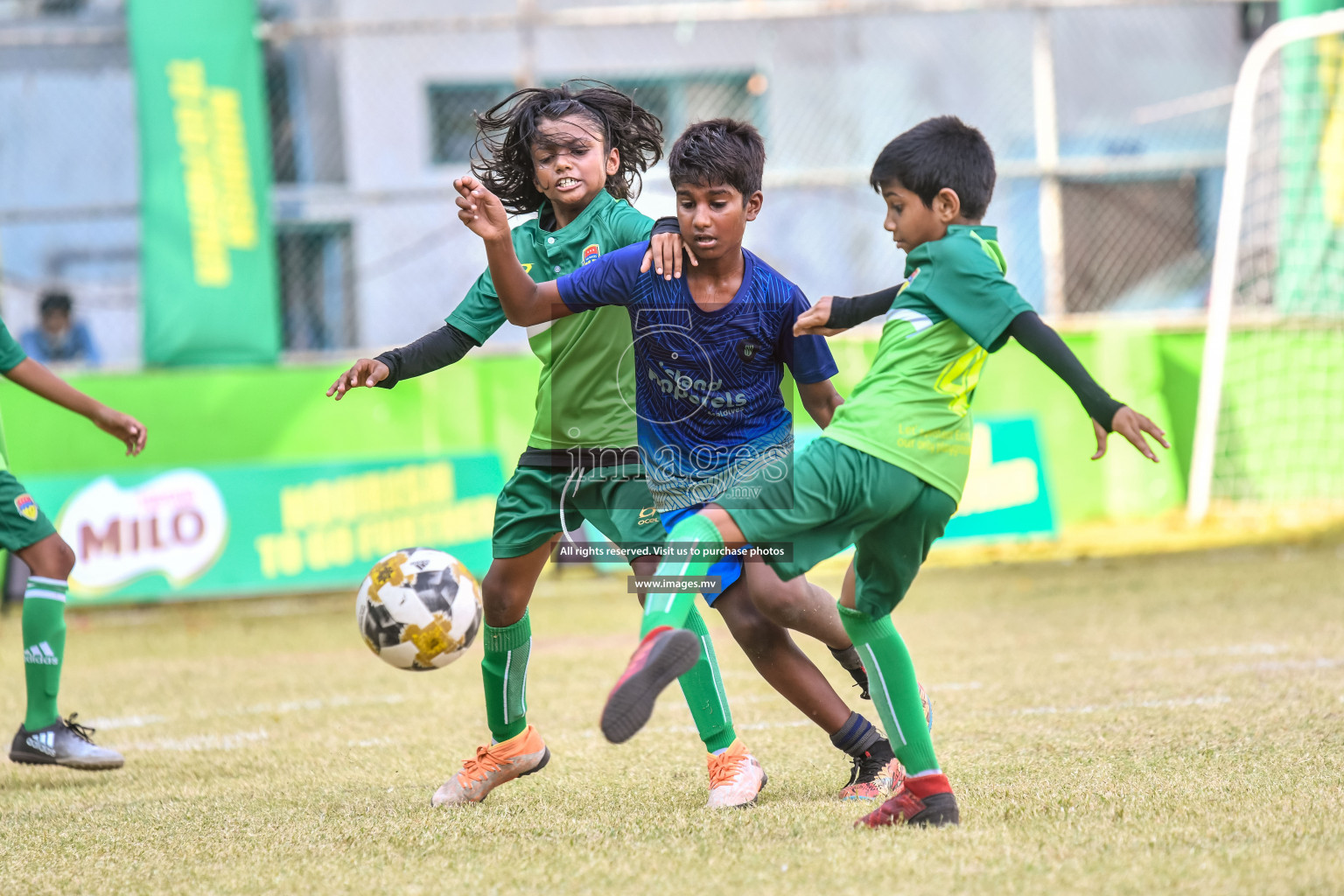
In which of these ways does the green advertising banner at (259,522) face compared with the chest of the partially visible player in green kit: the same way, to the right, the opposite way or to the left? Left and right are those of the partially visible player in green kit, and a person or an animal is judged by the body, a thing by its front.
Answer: to the right

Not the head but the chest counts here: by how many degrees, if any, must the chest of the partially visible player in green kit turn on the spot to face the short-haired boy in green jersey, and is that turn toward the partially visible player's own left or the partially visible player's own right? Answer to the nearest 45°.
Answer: approximately 45° to the partially visible player's own right

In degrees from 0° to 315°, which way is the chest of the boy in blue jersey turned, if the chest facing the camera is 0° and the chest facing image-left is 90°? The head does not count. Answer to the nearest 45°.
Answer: approximately 0°

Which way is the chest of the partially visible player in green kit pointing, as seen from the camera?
to the viewer's right

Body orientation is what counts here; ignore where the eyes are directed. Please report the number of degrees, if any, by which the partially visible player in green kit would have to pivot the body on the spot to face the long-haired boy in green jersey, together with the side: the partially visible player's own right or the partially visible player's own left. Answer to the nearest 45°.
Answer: approximately 45° to the partially visible player's own right

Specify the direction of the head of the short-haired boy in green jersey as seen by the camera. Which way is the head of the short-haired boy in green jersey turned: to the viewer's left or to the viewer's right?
to the viewer's left

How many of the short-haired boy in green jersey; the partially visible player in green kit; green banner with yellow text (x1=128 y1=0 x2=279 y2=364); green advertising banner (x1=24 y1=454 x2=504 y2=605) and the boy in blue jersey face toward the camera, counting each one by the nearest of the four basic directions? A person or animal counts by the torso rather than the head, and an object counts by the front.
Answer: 3

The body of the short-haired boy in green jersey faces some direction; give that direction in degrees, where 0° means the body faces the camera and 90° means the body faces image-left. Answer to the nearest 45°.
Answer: approximately 90°
